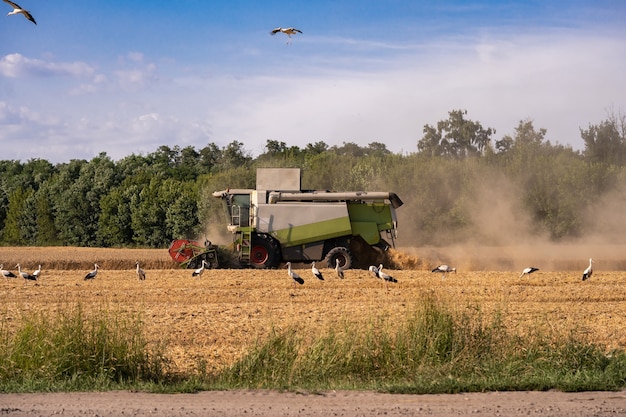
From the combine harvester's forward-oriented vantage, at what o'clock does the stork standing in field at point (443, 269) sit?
The stork standing in field is roughly at 7 o'clock from the combine harvester.

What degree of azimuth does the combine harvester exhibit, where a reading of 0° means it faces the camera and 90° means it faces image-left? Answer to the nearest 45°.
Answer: approximately 90°
